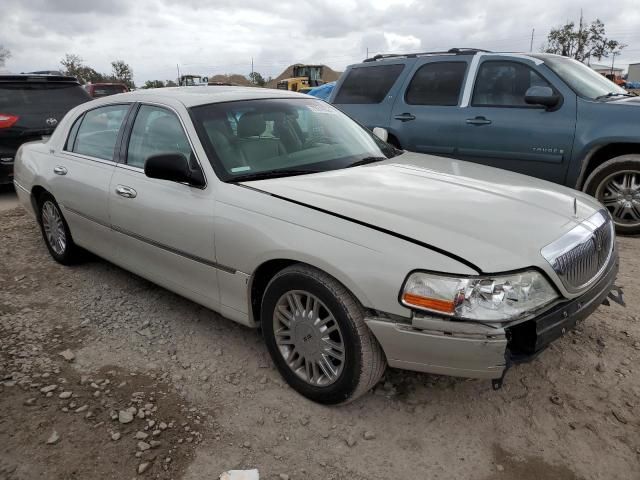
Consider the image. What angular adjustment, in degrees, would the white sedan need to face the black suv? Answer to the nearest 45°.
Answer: approximately 180°

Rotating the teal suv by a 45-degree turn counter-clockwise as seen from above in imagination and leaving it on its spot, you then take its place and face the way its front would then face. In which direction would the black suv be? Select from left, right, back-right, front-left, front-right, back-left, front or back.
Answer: back

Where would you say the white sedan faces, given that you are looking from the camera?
facing the viewer and to the right of the viewer

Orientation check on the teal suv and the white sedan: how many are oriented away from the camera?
0

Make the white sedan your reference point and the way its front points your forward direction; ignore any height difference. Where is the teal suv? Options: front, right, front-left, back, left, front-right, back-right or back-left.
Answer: left

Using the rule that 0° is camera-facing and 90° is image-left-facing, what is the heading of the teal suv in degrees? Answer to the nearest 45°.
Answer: approximately 315°

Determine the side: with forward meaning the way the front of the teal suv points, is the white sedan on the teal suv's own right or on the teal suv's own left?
on the teal suv's own right
